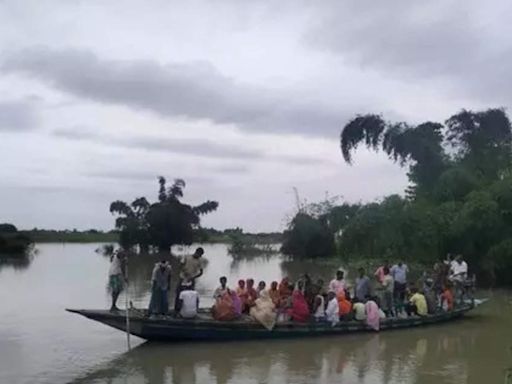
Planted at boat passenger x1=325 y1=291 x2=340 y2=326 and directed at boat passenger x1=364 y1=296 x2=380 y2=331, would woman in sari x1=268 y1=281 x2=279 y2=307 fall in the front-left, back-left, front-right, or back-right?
back-left

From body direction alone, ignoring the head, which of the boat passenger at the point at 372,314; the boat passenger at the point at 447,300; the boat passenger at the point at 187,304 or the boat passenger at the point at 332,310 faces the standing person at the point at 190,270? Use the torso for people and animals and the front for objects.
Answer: the boat passenger at the point at 187,304
